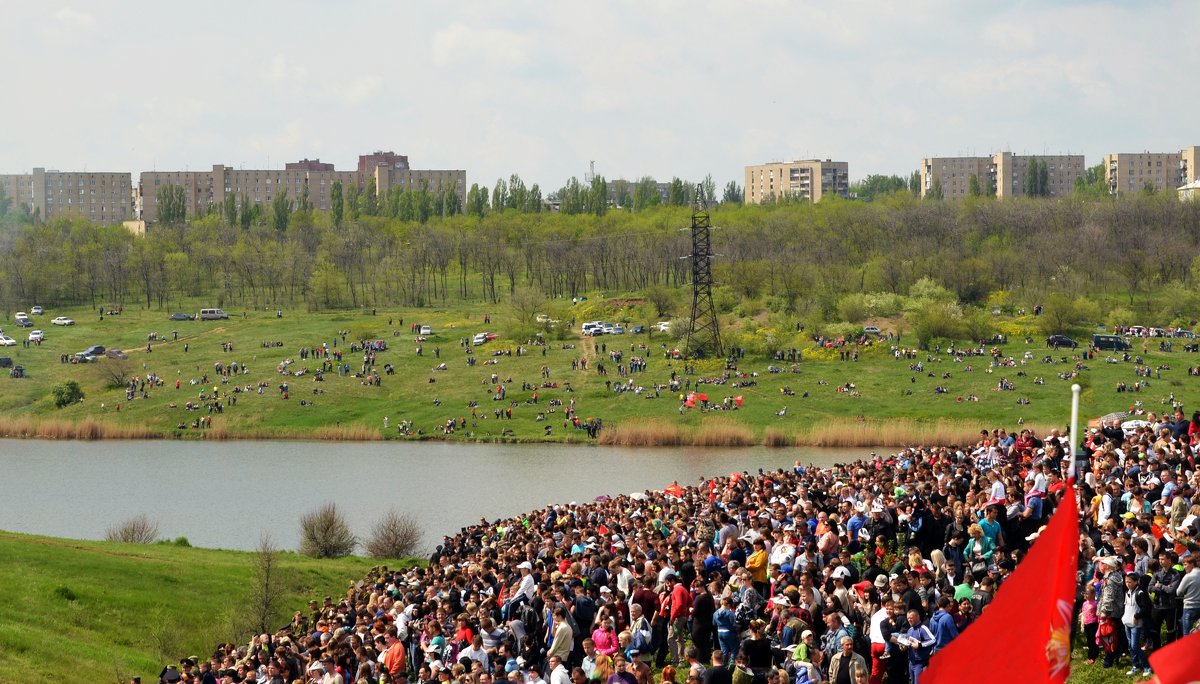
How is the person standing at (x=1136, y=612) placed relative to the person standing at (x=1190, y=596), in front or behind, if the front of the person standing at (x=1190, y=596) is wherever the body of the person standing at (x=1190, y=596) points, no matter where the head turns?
in front

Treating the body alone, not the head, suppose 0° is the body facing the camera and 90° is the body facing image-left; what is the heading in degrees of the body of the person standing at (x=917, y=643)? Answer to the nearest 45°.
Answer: approximately 45°

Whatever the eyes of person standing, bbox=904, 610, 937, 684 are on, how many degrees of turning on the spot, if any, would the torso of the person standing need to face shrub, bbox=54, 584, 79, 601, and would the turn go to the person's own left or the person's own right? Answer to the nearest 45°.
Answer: approximately 90° to the person's own right

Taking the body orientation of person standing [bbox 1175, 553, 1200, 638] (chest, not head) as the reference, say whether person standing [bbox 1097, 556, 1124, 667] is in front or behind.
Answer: in front

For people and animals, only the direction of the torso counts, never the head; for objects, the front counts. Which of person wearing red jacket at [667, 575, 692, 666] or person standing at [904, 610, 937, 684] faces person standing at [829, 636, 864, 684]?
person standing at [904, 610, 937, 684]

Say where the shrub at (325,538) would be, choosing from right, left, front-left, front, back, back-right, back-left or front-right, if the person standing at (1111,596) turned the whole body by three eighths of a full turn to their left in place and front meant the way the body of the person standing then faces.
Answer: back
